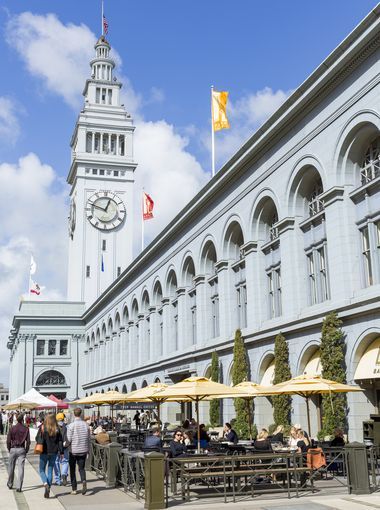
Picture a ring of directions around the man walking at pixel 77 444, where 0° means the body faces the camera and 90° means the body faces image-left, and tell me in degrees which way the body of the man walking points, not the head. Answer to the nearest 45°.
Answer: approximately 180°

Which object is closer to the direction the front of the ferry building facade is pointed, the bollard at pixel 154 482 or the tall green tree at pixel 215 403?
the bollard

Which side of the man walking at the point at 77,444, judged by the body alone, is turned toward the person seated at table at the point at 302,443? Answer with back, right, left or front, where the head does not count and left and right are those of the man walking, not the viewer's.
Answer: right

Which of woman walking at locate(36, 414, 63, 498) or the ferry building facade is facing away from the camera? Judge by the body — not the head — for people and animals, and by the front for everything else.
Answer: the woman walking

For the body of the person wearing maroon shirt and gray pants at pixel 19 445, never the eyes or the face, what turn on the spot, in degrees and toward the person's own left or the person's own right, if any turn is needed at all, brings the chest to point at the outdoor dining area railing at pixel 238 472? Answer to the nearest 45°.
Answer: approximately 135° to the person's own right

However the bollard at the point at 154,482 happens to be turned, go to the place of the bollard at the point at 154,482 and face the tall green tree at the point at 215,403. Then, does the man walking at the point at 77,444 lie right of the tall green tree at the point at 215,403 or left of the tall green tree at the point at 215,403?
left

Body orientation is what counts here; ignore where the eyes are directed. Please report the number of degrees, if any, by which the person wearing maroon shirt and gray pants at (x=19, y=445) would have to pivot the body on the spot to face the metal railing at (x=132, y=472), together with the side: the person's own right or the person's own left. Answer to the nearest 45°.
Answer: approximately 135° to the person's own right

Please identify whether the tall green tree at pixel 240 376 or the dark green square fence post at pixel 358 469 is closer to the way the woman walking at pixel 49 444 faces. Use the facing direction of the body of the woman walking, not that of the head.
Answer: the tall green tree

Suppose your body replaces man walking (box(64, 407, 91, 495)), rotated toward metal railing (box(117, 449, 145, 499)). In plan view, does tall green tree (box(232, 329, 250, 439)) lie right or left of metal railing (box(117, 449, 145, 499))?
left

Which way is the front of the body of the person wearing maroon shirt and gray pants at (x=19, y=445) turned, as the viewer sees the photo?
away from the camera

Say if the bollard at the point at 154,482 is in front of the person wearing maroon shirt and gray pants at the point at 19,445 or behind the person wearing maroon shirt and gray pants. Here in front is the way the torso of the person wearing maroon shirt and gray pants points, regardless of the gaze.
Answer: behind

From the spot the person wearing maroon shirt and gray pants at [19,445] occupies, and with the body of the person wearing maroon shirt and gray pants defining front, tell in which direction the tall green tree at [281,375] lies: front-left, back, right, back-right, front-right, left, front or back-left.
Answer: front-right

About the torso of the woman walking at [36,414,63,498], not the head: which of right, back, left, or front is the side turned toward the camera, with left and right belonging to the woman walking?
back
